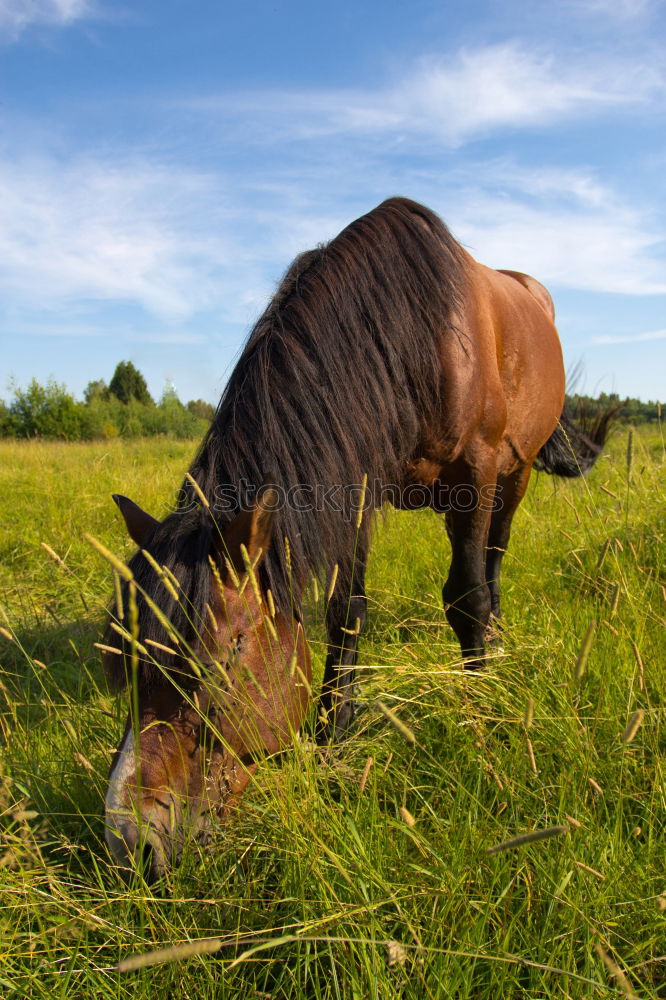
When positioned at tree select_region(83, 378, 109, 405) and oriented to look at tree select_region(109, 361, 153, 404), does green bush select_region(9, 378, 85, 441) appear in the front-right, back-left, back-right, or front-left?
back-right

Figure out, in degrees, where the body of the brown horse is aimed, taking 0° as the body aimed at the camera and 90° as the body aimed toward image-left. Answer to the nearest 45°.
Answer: approximately 45°

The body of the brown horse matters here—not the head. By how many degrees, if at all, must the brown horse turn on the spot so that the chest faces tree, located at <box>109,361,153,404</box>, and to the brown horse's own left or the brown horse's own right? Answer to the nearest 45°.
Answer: approximately 135° to the brown horse's own right

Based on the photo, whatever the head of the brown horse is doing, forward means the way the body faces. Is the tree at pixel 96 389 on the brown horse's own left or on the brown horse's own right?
on the brown horse's own right

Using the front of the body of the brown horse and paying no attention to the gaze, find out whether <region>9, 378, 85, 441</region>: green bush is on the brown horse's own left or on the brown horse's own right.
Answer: on the brown horse's own right
